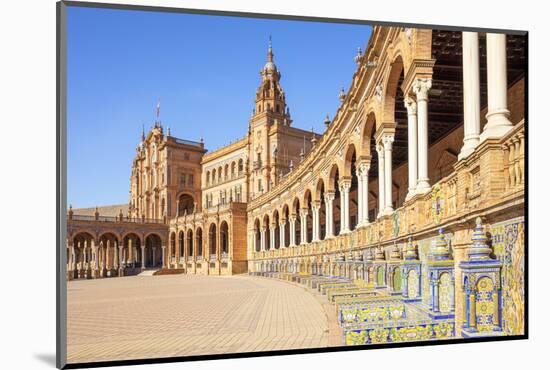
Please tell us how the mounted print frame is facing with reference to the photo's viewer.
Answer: facing the viewer and to the right of the viewer
